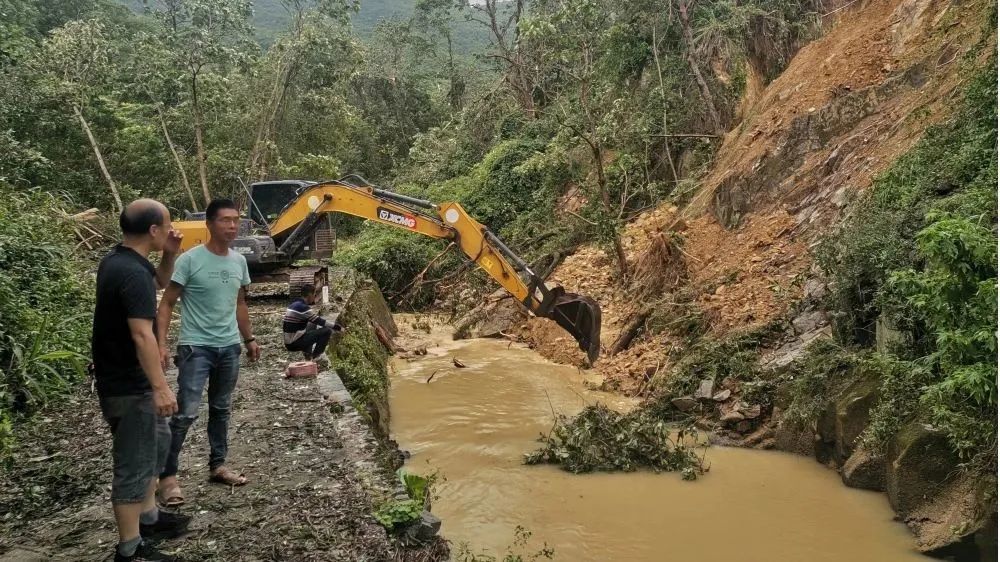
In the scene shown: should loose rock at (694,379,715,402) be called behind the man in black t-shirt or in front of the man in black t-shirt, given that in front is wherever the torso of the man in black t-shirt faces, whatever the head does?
in front

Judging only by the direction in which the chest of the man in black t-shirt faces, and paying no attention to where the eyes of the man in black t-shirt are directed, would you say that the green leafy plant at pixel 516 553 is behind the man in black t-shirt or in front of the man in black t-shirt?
in front

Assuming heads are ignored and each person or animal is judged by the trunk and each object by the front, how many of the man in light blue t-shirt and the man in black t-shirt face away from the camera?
0

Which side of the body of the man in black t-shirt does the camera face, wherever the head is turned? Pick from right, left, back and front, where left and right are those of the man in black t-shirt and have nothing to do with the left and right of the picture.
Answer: right

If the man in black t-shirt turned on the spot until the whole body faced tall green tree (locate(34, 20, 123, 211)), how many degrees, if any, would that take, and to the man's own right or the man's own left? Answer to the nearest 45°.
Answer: approximately 90° to the man's own left

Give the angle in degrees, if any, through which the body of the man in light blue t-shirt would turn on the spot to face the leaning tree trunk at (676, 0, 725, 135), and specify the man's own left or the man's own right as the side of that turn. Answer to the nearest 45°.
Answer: approximately 90° to the man's own left

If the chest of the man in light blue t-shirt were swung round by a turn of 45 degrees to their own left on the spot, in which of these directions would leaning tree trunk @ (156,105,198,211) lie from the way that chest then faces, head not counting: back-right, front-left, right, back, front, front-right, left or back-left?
left

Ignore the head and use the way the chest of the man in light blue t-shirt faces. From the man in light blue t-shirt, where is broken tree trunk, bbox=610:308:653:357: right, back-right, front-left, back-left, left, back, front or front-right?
left

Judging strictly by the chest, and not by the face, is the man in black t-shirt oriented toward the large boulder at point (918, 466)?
yes

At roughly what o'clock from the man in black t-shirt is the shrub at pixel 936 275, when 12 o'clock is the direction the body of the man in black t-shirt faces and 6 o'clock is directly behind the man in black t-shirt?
The shrub is roughly at 12 o'clock from the man in black t-shirt.

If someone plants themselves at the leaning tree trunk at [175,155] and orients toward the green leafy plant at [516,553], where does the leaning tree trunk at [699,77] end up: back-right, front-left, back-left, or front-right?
front-left

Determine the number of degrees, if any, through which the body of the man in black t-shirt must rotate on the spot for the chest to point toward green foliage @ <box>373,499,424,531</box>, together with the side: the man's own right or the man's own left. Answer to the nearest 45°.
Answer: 0° — they already face it

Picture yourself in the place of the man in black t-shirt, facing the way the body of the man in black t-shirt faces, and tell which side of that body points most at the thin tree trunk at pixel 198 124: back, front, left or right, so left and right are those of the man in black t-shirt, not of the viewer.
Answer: left

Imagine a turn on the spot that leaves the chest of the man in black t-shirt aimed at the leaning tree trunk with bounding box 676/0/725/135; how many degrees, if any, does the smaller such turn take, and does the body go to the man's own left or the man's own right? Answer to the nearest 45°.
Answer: approximately 45° to the man's own left

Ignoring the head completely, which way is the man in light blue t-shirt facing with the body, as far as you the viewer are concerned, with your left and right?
facing the viewer and to the right of the viewer
